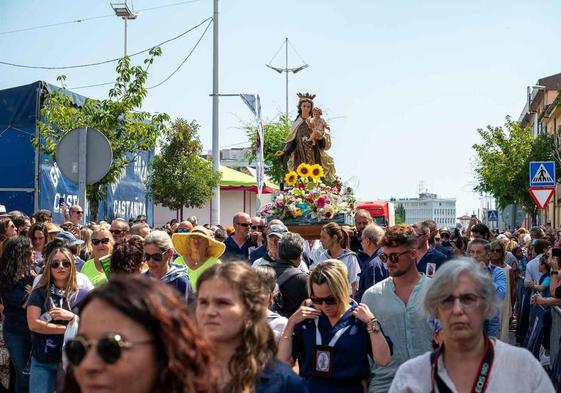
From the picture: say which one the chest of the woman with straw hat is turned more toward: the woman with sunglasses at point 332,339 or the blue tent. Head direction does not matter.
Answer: the woman with sunglasses

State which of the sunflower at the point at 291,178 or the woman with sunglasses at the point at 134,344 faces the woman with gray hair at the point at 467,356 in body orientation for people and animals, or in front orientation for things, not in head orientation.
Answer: the sunflower

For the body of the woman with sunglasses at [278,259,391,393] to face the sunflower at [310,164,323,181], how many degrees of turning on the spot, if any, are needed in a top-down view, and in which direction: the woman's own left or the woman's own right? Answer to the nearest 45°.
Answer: approximately 180°

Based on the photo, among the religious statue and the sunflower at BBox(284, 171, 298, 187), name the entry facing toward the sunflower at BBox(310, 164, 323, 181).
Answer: the religious statue
